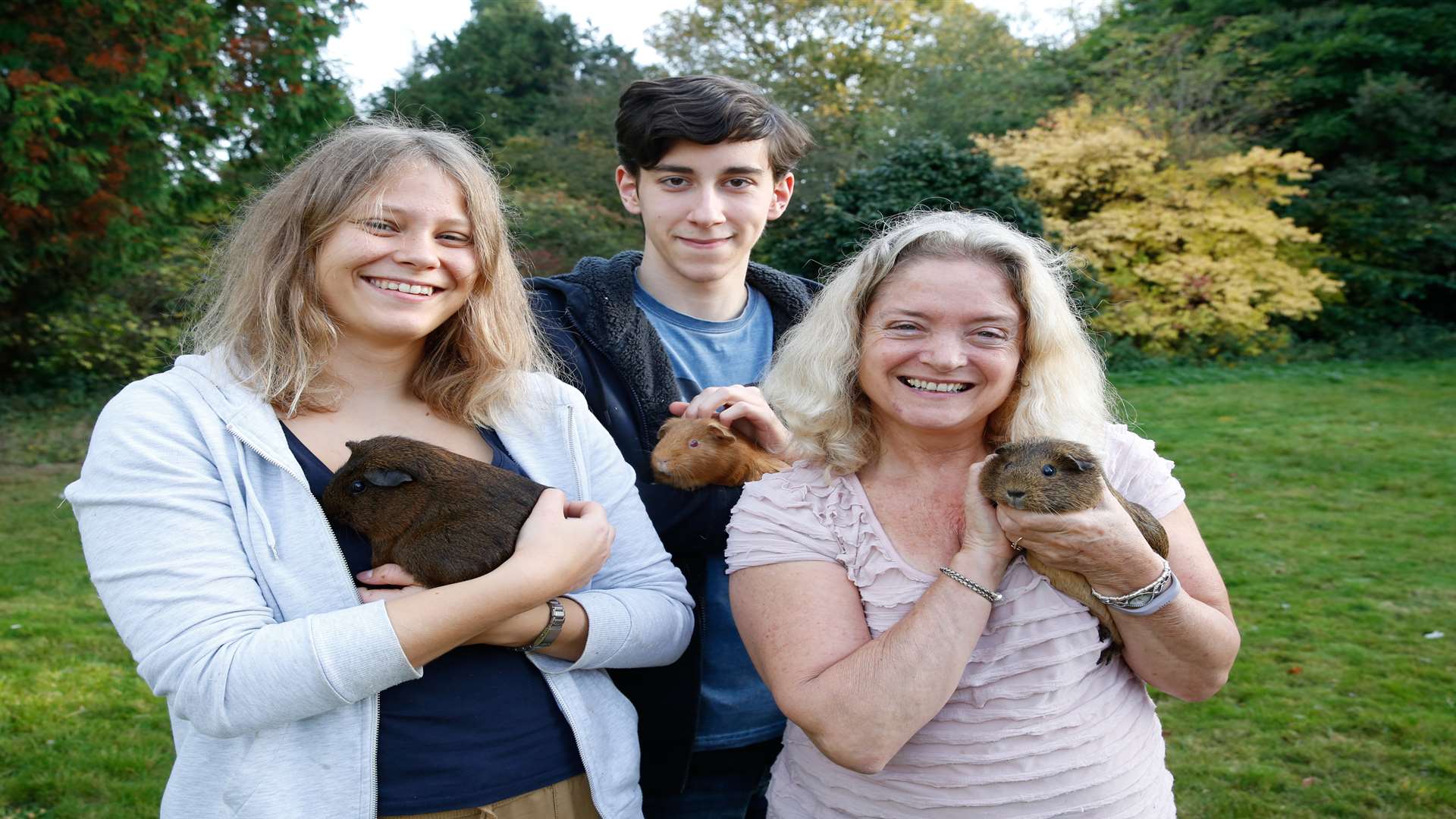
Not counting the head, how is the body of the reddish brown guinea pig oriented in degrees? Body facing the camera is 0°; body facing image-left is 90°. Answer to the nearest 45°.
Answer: approximately 45°

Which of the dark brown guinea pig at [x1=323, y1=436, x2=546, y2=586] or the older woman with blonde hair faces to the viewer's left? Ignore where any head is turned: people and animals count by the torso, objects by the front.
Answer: the dark brown guinea pig

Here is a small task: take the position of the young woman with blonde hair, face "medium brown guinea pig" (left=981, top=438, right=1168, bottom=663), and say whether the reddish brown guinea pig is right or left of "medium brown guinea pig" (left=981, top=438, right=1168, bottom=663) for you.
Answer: left

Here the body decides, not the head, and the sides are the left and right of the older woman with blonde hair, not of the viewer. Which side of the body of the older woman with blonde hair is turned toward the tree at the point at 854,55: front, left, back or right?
back

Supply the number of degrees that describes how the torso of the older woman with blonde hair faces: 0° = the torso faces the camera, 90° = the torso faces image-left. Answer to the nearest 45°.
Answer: approximately 0°

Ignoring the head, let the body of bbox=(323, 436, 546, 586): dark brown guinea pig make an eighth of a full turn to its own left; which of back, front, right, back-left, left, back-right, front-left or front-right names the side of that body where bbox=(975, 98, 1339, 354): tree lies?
back

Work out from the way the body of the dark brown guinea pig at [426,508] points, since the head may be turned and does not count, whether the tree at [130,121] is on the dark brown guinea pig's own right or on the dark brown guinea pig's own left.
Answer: on the dark brown guinea pig's own right

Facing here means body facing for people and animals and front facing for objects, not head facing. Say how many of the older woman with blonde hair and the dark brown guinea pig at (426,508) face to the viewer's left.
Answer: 1

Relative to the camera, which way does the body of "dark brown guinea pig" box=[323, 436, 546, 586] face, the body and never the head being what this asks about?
to the viewer's left

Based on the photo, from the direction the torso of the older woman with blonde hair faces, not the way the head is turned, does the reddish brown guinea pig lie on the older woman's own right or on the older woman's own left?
on the older woman's own right
